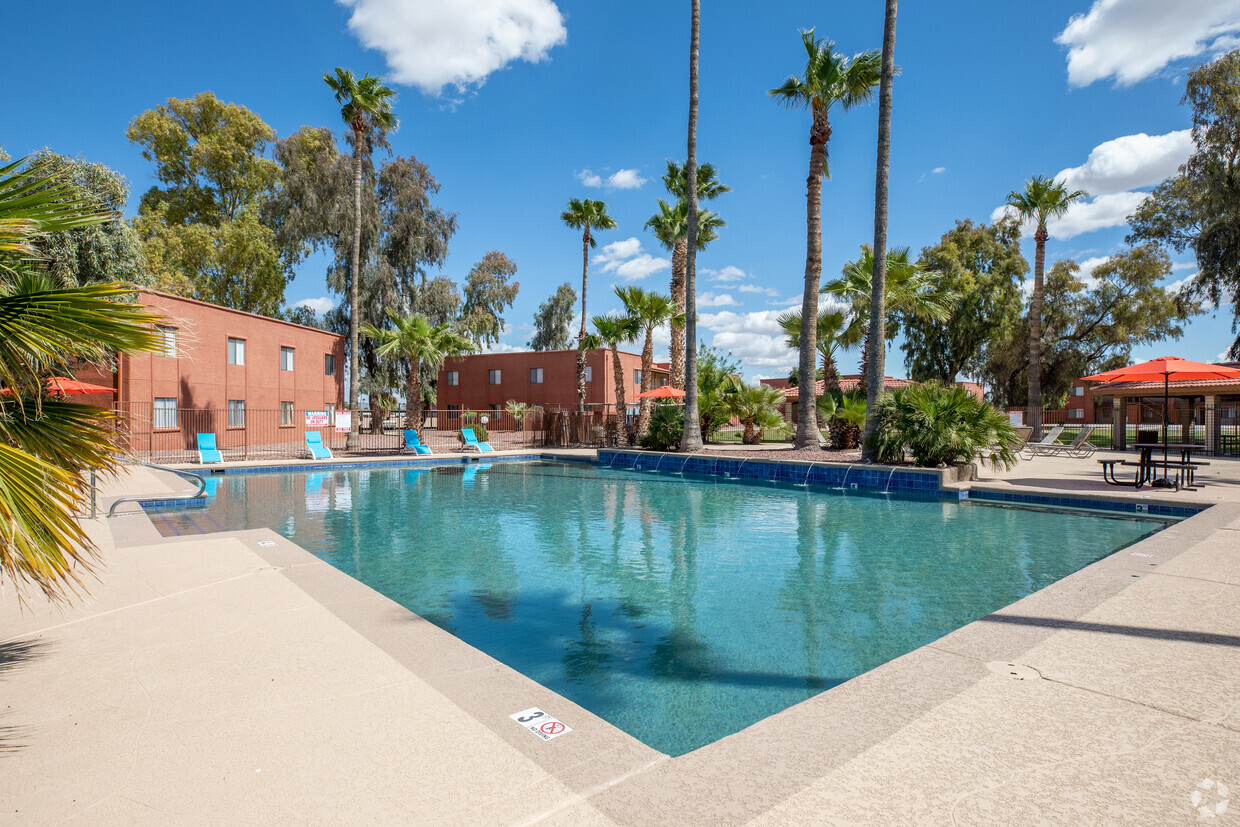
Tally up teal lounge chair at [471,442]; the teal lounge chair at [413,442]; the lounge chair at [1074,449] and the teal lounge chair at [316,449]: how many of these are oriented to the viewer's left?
1

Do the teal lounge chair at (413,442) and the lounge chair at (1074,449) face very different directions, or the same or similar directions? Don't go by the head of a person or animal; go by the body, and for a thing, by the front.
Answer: very different directions

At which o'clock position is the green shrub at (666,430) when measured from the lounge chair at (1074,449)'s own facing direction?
The green shrub is roughly at 11 o'clock from the lounge chair.

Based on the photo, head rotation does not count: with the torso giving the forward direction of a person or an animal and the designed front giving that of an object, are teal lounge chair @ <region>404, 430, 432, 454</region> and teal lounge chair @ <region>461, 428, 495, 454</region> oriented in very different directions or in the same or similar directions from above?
same or similar directions

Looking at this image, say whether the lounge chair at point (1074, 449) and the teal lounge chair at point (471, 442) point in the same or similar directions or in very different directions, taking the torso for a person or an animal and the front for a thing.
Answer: very different directions

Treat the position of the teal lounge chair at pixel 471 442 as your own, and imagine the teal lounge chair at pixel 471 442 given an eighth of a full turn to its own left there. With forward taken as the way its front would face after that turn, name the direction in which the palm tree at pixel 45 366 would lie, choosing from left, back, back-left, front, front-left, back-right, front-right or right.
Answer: right

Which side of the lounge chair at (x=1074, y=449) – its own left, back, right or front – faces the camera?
left

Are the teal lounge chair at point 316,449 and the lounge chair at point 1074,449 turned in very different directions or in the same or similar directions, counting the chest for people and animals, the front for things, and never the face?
very different directions

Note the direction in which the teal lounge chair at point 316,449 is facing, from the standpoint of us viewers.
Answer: facing the viewer and to the right of the viewer

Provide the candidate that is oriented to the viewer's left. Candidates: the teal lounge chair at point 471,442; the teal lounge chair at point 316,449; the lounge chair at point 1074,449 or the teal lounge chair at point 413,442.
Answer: the lounge chair

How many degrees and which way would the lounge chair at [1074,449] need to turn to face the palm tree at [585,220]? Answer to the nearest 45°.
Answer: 0° — it already faces it

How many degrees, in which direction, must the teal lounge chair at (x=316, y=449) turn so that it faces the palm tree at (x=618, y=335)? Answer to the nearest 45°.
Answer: approximately 45° to its left
